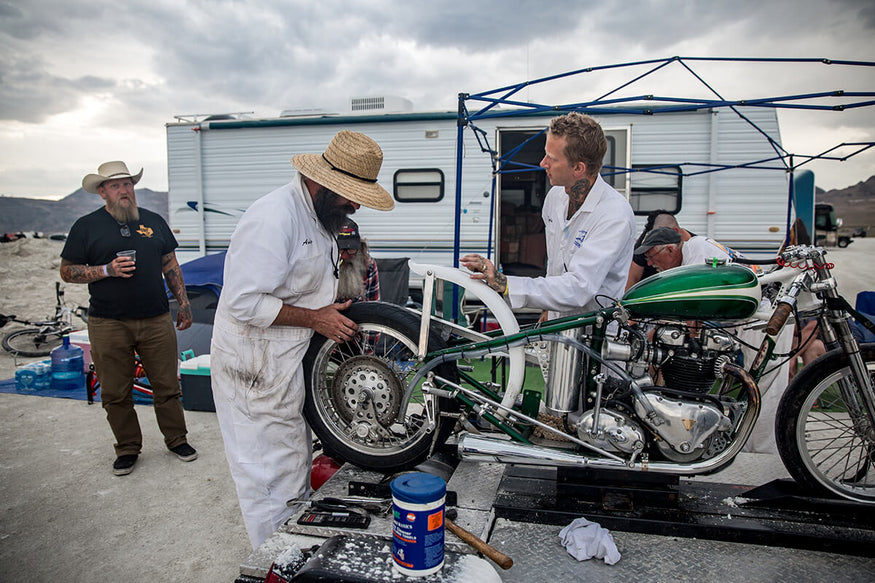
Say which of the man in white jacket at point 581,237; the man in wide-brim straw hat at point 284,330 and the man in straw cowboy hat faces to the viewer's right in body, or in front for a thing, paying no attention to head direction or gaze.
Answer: the man in wide-brim straw hat

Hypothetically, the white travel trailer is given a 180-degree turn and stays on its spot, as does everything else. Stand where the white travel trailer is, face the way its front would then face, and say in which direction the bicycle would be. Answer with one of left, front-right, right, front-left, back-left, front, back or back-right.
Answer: front

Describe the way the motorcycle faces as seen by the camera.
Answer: facing to the right of the viewer

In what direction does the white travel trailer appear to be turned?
to the viewer's right

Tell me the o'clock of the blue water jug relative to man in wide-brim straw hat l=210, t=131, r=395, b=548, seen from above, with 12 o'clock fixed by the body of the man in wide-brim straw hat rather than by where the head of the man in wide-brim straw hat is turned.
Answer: The blue water jug is roughly at 8 o'clock from the man in wide-brim straw hat.

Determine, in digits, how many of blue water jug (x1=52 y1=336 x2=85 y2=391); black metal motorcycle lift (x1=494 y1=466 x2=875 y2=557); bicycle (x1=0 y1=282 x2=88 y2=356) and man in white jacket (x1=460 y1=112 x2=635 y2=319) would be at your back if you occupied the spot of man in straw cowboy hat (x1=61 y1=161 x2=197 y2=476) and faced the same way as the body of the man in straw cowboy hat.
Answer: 2

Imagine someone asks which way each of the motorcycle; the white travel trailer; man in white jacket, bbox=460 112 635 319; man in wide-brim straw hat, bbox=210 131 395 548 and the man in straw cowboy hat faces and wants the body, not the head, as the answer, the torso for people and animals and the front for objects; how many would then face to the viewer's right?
3

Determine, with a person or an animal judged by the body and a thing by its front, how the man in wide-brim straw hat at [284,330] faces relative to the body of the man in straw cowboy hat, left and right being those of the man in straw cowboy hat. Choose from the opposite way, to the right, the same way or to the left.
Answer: to the left

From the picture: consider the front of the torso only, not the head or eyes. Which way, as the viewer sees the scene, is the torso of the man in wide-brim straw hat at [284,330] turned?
to the viewer's right

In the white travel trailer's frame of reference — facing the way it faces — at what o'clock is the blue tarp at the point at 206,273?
The blue tarp is roughly at 5 o'clock from the white travel trailer.
